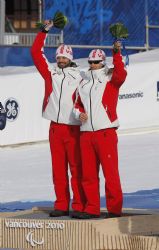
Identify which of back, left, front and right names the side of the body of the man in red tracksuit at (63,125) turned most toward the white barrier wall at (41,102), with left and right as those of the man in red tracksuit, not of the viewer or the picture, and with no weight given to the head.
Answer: back

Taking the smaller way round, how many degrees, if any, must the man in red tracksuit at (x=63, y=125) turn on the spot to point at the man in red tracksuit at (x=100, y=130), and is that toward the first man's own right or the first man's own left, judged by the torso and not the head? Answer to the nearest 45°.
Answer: approximately 45° to the first man's own left

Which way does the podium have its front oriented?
toward the camera

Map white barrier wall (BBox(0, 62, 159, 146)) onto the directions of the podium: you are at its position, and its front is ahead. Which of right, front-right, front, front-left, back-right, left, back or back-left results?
back

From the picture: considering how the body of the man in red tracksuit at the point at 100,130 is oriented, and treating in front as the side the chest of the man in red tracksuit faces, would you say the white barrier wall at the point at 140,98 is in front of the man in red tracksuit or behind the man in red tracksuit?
behind

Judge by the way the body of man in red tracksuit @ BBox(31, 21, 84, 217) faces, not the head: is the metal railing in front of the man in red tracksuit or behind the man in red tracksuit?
behind

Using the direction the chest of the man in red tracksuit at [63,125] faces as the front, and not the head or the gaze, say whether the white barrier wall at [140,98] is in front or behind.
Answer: behind

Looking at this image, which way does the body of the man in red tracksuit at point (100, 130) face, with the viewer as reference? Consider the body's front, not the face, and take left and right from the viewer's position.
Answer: facing the viewer and to the left of the viewer

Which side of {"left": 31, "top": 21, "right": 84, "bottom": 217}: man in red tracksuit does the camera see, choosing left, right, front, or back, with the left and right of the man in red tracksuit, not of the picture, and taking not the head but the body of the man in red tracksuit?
front
